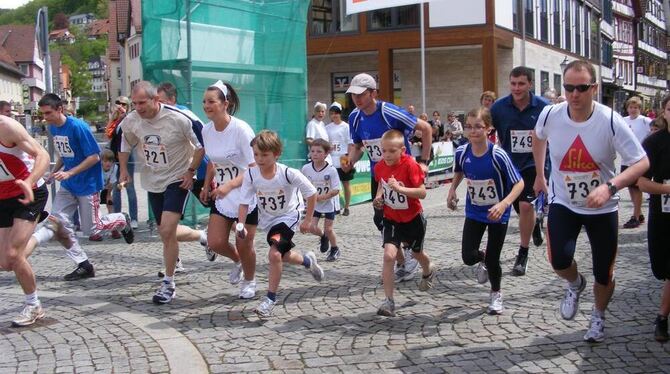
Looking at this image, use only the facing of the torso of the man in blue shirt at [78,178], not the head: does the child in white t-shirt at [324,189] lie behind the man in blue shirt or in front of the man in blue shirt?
behind

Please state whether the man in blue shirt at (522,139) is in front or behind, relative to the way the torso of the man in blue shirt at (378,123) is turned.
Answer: behind

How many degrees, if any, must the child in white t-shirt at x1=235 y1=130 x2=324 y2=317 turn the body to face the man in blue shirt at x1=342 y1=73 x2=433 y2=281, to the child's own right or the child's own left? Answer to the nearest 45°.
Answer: approximately 180°

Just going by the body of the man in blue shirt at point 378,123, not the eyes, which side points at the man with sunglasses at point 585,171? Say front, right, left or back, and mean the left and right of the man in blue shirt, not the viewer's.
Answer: left

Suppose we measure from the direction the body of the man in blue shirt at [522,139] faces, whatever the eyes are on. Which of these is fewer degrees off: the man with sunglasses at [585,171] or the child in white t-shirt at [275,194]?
the man with sunglasses

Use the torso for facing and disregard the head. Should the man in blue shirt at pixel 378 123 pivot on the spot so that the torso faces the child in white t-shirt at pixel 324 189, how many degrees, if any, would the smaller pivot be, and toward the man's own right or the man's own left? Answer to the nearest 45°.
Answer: approximately 135° to the man's own right

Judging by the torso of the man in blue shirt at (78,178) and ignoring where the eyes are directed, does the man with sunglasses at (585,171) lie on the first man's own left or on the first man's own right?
on the first man's own left
